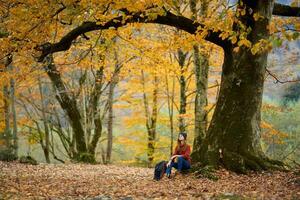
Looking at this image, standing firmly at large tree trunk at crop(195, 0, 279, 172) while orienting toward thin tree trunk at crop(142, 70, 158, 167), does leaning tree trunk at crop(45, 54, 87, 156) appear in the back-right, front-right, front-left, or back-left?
front-left

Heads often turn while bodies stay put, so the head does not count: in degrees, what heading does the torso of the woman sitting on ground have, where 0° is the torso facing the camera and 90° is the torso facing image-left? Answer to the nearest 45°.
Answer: approximately 45°

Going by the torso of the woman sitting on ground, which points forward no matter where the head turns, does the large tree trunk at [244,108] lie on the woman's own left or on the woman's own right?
on the woman's own left

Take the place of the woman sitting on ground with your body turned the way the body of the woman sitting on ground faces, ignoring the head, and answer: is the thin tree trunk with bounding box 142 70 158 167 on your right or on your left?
on your right

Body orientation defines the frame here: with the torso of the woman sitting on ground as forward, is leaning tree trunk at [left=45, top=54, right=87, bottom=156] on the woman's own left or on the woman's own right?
on the woman's own right
